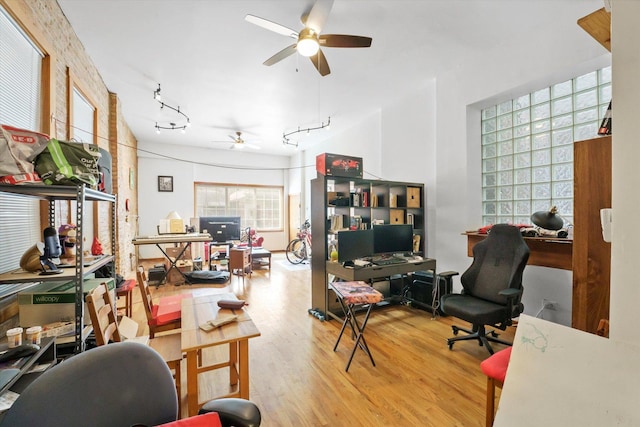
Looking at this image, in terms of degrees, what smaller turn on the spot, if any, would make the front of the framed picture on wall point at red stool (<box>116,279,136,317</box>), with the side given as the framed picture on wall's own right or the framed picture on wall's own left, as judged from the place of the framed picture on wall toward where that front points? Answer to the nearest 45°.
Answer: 0° — it already faces it

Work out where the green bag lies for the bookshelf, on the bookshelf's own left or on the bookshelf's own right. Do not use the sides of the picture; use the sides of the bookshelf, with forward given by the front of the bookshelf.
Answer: on the bookshelf's own right

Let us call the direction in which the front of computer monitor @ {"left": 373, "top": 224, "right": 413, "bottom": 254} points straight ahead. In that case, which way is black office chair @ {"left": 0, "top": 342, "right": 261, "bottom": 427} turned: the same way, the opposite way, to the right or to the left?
the opposite way

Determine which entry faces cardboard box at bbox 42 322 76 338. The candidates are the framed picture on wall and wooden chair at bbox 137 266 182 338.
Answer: the framed picture on wall

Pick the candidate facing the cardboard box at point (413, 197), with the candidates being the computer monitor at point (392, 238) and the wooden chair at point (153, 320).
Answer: the wooden chair

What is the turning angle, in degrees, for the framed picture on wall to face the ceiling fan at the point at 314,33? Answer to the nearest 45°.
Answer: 0° — it already faces it

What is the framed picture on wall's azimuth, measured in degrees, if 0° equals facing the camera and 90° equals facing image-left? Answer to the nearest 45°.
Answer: approximately 0°

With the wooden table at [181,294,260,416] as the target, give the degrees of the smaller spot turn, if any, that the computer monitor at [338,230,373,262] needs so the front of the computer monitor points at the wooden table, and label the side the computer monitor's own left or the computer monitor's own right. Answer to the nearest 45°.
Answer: approximately 90° to the computer monitor's own right

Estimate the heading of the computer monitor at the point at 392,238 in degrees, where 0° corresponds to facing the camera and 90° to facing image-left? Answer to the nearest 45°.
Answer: approximately 0°

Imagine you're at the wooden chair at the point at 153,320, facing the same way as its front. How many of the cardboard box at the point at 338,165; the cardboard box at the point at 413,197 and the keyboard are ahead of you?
3

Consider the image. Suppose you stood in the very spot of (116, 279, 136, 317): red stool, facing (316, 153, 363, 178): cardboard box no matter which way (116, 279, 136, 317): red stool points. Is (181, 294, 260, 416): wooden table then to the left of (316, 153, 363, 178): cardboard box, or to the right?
right

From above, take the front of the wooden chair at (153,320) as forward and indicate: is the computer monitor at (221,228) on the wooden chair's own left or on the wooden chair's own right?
on the wooden chair's own left
